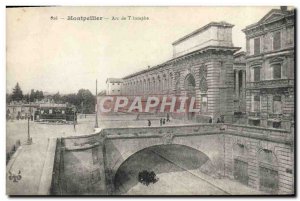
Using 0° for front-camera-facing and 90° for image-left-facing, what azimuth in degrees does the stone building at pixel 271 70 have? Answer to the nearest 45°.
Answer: approximately 45°

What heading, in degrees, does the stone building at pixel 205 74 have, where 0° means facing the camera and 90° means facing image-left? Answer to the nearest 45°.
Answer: approximately 45°

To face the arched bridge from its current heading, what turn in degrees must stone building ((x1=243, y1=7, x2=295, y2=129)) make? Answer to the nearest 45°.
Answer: approximately 45° to its right
